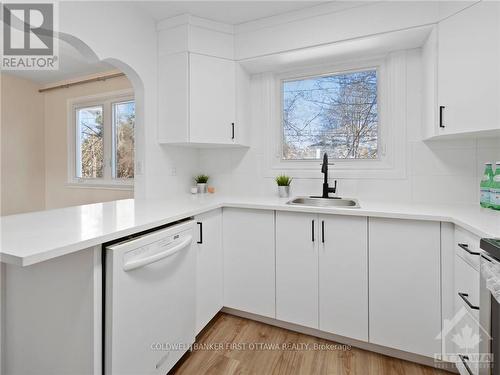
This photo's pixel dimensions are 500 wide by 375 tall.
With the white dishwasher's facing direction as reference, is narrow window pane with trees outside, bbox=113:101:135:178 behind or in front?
behind

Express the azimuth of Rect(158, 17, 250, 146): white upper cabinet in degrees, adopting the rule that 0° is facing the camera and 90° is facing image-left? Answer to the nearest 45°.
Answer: approximately 315°

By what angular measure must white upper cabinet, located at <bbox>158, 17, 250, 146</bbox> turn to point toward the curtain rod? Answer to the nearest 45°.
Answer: approximately 180°

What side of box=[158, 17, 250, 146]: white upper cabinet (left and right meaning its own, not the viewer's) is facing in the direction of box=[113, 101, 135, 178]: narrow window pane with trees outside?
back
